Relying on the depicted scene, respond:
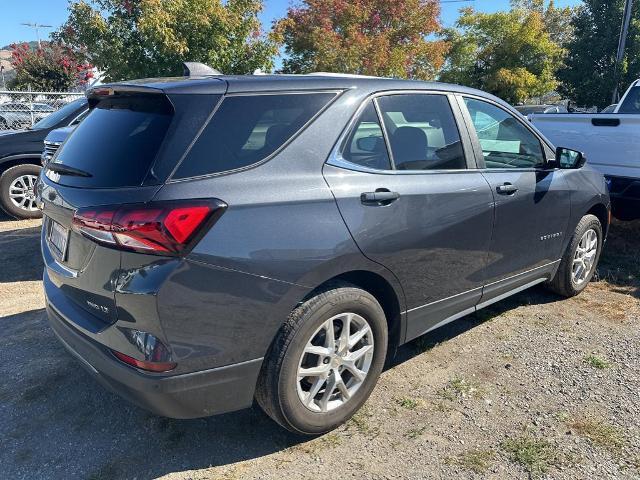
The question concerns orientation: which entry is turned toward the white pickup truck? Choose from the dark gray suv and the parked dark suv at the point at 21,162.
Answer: the dark gray suv

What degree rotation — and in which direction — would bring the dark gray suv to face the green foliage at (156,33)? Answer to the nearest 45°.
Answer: approximately 45° to its left

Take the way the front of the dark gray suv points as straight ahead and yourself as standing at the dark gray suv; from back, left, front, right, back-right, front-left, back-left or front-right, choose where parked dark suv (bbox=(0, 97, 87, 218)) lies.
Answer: left

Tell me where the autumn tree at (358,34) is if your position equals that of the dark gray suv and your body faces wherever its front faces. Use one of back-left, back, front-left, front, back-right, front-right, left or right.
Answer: front-left

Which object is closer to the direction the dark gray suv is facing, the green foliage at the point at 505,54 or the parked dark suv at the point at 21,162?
the green foliage

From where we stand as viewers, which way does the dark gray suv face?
facing away from the viewer and to the right of the viewer

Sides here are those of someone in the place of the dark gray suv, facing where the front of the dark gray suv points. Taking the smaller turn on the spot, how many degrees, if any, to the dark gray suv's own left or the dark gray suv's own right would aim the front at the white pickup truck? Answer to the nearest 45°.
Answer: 0° — it already faces it
